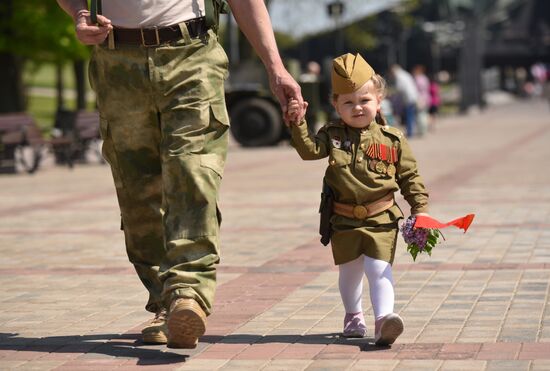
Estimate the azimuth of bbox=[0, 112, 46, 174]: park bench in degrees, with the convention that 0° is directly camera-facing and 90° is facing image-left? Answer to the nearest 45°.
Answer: approximately 315°

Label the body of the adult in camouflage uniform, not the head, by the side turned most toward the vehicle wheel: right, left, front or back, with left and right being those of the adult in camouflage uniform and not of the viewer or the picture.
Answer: back

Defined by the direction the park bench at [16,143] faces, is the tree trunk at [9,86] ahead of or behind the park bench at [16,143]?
behind

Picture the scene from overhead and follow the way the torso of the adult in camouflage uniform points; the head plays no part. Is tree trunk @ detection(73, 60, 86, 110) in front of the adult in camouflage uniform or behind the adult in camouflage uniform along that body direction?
behind

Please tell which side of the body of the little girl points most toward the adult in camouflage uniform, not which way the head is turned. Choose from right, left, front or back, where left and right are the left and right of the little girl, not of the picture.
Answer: right

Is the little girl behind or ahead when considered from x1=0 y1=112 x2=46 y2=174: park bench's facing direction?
ahead

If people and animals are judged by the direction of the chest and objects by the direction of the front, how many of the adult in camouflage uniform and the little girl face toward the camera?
2

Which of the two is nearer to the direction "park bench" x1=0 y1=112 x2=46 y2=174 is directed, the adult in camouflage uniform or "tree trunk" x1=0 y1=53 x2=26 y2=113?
the adult in camouflage uniform

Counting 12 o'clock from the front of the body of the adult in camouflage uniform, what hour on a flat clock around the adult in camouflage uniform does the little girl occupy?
The little girl is roughly at 9 o'clock from the adult in camouflage uniform.

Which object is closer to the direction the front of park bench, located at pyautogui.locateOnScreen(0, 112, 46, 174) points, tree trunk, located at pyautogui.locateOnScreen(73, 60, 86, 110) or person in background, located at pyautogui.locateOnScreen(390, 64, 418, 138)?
the person in background
